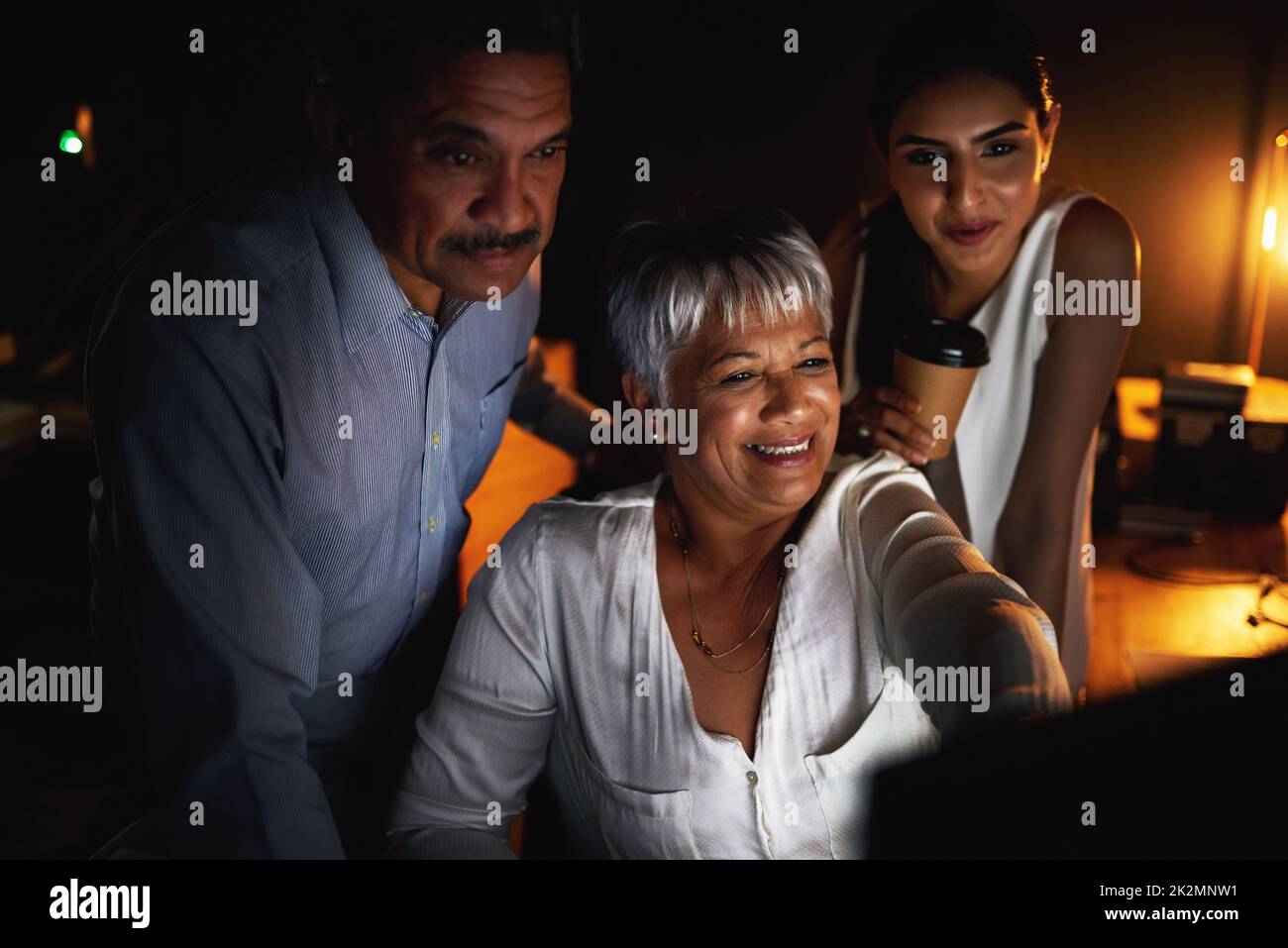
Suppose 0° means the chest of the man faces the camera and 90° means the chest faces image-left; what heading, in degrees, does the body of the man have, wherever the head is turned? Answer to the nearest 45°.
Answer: approximately 315°

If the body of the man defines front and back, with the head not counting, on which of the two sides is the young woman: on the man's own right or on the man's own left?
on the man's own left

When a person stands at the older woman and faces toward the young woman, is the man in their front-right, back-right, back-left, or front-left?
back-left

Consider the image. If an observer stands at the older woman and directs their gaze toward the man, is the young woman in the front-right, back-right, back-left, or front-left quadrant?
back-right
